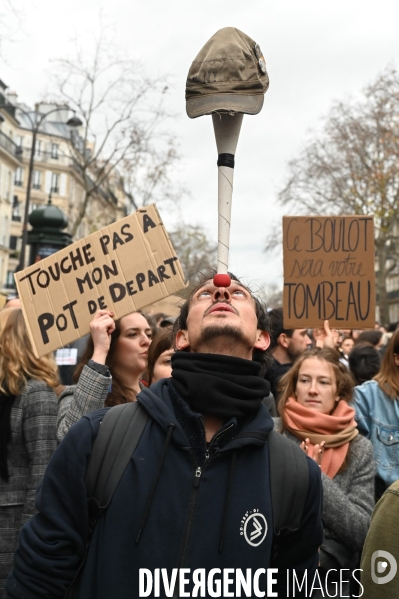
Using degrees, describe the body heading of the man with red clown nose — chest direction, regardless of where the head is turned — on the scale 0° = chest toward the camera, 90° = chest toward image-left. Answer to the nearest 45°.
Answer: approximately 0°

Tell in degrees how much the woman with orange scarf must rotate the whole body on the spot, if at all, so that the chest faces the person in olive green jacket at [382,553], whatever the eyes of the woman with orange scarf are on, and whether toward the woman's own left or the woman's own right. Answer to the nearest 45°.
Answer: approximately 45° to the woman's own left
